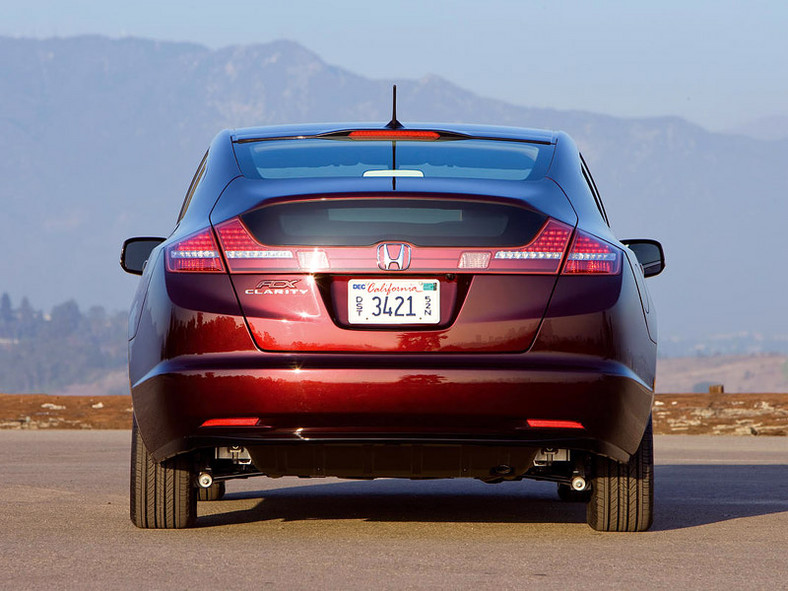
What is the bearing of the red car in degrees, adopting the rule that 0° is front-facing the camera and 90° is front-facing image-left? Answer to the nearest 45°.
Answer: approximately 180°
